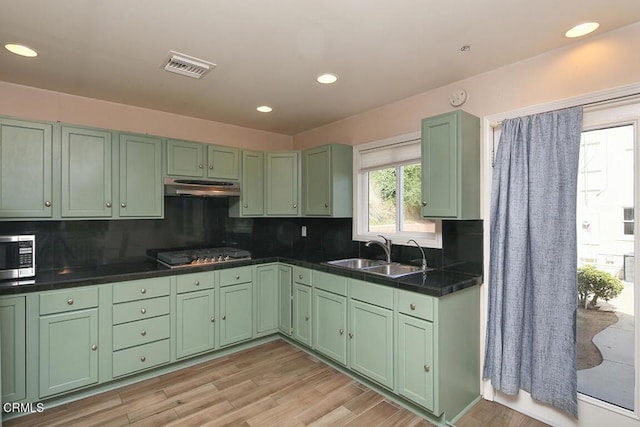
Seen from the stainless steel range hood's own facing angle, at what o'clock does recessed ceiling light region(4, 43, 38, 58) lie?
The recessed ceiling light is roughly at 2 o'clock from the stainless steel range hood.

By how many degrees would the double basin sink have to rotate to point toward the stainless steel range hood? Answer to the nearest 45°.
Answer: approximately 45° to its right

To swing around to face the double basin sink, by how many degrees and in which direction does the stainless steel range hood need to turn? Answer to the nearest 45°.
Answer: approximately 45° to its left

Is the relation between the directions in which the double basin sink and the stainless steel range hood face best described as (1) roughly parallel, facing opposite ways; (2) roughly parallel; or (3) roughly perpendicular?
roughly perpendicular

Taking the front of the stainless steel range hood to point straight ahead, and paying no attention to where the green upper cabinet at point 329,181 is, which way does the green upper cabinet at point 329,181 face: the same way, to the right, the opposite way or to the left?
to the right

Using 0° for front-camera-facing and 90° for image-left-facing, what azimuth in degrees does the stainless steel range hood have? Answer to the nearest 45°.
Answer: approximately 0°

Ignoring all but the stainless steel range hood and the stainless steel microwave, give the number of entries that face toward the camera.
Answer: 2
